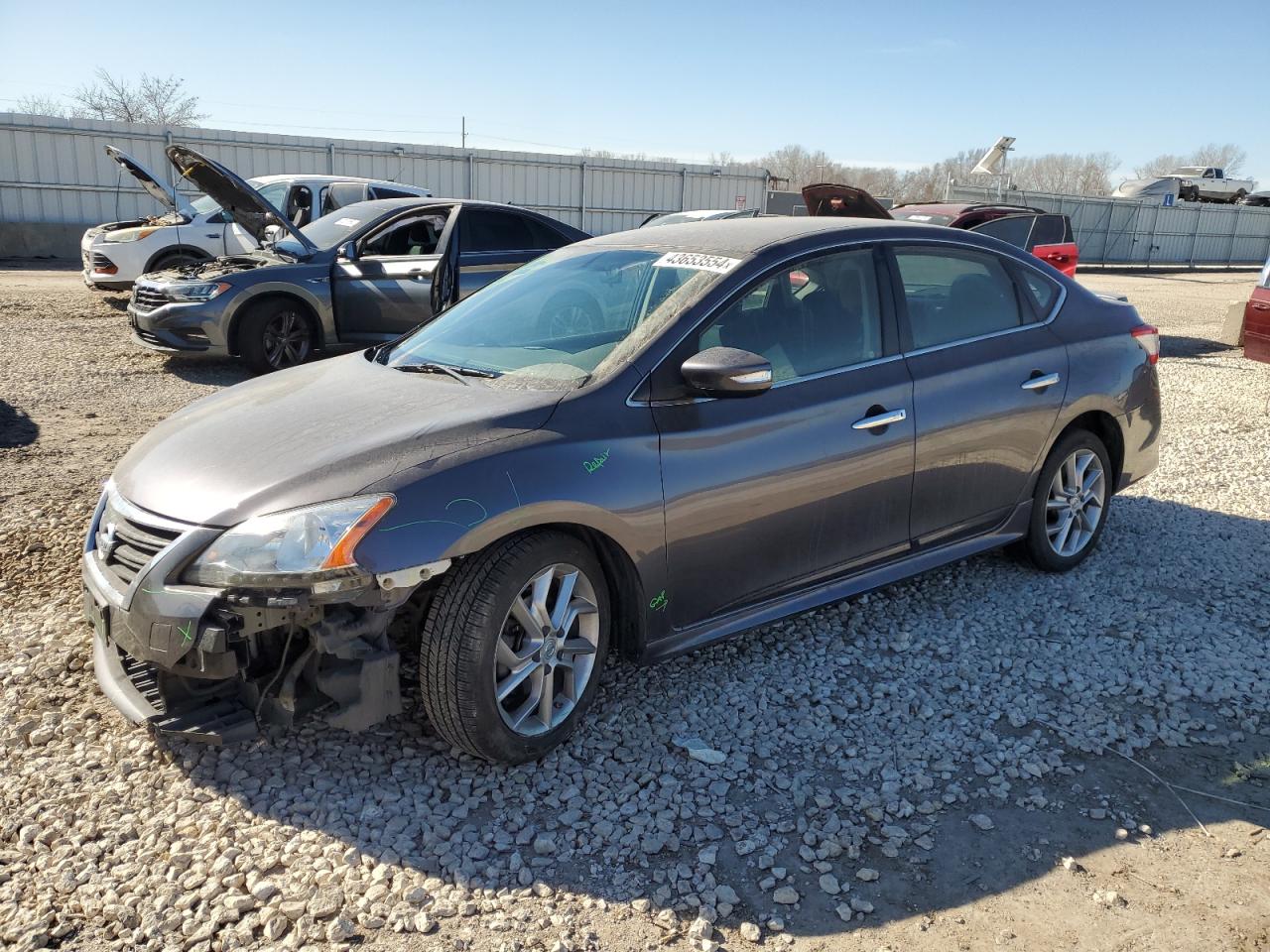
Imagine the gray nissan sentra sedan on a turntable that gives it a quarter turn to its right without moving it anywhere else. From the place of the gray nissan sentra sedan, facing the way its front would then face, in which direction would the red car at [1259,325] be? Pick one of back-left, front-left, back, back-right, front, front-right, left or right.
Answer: right

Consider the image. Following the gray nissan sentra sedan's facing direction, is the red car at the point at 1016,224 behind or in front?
behind

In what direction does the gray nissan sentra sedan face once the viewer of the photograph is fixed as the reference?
facing the viewer and to the left of the viewer

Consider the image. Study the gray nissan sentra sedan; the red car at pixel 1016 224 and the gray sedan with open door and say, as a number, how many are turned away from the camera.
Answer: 0

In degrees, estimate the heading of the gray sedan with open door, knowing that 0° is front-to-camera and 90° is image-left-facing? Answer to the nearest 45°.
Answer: approximately 45°

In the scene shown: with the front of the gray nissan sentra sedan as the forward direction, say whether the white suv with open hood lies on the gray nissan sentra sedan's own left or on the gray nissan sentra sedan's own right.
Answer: on the gray nissan sentra sedan's own right

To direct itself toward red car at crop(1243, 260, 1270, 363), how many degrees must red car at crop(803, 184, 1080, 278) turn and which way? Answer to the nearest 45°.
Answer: approximately 135° to its left

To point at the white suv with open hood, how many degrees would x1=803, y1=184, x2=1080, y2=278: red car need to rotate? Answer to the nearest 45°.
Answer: approximately 45° to its right

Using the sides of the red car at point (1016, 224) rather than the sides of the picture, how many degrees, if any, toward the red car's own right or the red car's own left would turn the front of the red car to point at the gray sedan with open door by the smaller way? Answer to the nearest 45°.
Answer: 0° — it already faces it

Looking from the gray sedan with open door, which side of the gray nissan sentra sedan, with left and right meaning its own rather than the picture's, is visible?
right

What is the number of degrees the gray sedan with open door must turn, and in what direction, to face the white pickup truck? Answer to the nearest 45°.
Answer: approximately 180°

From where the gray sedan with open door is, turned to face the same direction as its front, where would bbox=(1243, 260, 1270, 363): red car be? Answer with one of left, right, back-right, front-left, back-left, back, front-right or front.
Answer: back-left
